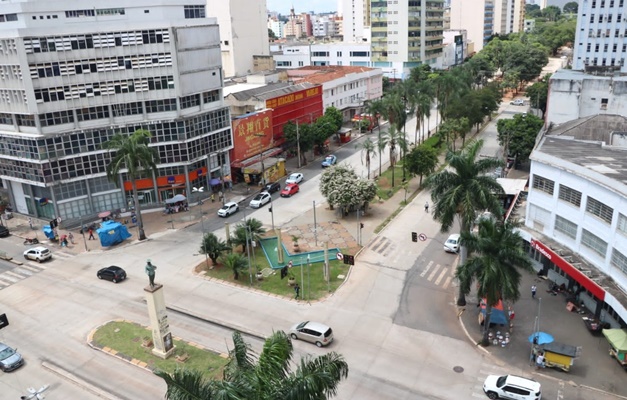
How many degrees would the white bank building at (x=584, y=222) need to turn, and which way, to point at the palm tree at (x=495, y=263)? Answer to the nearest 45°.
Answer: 0° — it already faces it

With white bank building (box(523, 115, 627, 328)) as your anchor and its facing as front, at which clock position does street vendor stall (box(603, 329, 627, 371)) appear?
The street vendor stall is roughly at 10 o'clock from the white bank building.

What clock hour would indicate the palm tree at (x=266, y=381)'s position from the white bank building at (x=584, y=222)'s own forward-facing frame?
The palm tree is roughly at 11 o'clock from the white bank building.

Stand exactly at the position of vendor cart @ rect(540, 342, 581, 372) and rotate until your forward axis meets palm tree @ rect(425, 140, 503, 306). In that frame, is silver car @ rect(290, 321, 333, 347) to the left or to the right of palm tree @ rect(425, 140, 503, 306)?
left

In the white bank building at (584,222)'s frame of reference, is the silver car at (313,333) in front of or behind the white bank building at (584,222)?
in front

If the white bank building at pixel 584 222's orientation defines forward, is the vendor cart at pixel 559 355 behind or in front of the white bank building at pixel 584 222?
in front

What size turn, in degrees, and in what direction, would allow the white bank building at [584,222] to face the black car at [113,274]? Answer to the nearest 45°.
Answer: approximately 45° to its right

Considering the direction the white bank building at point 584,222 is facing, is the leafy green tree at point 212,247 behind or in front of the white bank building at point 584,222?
in front

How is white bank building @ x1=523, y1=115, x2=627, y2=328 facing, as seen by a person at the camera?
facing the viewer and to the left of the viewer

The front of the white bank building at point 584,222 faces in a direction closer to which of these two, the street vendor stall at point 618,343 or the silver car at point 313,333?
the silver car

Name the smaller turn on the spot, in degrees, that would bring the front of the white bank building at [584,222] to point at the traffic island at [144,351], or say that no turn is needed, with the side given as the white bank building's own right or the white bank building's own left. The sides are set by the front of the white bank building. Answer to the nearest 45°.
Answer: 0° — it already faces it

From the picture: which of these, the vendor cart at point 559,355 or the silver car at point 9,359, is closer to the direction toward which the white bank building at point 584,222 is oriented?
the silver car
